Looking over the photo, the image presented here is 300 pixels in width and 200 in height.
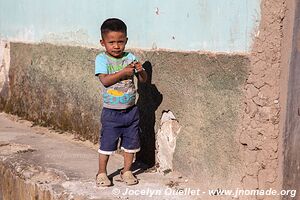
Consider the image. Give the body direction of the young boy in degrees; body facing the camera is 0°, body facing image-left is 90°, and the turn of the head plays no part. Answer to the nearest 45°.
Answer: approximately 0°
